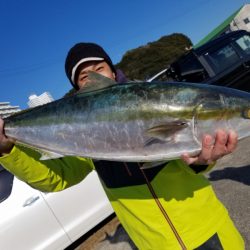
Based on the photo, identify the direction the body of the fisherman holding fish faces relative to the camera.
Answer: toward the camera

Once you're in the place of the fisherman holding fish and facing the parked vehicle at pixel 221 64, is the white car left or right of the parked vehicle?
left

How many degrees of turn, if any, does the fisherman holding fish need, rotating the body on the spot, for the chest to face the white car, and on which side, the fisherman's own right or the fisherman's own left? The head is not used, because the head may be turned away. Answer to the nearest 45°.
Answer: approximately 135° to the fisherman's own right

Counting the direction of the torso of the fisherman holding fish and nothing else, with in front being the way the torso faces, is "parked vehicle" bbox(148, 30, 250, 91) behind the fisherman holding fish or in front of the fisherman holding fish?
behind

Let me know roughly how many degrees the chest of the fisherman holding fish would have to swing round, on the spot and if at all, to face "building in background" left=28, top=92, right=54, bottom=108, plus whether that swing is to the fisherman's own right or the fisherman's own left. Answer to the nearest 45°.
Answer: approximately 180°
